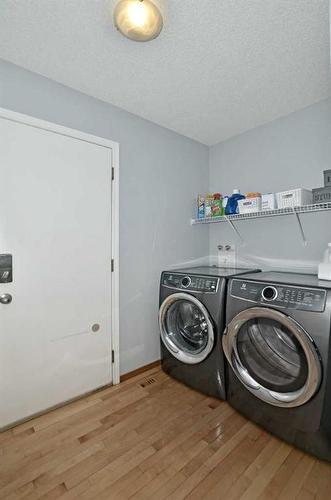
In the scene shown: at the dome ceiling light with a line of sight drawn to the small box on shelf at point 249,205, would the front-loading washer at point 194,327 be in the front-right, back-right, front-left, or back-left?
front-left

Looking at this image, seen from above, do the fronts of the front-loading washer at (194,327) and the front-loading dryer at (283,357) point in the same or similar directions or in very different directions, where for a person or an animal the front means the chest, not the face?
same or similar directions

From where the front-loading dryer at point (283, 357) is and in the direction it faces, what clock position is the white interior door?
The white interior door is roughly at 1 o'clock from the front-loading dryer.

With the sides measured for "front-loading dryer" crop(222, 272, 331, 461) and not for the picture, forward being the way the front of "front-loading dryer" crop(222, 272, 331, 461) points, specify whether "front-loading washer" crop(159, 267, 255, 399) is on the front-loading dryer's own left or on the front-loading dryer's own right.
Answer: on the front-loading dryer's own right

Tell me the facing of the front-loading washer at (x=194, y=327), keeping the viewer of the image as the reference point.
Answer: facing the viewer and to the left of the viewer

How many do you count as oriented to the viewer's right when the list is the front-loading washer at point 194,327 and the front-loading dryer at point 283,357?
0

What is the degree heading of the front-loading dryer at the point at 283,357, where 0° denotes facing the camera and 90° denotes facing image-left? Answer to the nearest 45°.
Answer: approximately 45°
